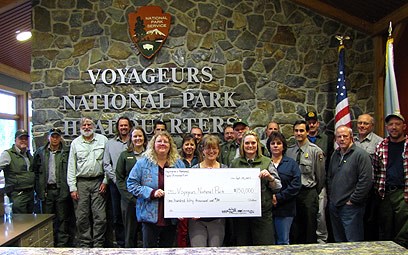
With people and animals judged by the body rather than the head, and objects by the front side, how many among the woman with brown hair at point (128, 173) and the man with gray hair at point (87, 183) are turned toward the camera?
2

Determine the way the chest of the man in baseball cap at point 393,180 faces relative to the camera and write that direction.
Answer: toward the camera

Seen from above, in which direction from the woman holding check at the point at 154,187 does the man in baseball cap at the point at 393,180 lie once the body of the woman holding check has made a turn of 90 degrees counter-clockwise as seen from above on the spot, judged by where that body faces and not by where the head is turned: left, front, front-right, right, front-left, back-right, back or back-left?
front

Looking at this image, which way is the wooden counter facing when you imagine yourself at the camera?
facing the viewer and to the right of the viewer

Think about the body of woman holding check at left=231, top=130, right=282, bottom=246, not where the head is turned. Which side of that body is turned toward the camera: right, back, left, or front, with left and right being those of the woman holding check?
front

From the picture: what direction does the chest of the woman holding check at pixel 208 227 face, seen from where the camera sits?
toward the camera

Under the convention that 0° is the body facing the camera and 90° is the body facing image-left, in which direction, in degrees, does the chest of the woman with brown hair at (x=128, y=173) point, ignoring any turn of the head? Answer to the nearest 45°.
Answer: approximately 0°

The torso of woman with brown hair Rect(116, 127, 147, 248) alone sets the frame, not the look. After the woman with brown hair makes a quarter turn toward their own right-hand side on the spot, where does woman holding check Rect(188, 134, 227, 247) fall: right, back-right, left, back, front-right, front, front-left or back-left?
back-left

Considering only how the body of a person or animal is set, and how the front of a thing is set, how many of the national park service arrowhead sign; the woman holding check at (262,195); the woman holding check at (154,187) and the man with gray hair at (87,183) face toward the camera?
4

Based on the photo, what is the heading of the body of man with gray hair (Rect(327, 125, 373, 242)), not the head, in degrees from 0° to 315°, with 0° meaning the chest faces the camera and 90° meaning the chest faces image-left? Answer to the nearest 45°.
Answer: approximately 45°

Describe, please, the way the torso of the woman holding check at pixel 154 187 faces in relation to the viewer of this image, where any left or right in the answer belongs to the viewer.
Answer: facing the viewer

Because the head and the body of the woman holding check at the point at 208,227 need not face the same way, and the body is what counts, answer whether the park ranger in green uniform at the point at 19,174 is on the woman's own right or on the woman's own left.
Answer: on the woman's own right

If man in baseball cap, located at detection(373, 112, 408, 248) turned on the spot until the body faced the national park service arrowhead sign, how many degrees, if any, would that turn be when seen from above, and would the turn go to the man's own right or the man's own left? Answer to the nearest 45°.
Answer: approximately 90° to the man's own right

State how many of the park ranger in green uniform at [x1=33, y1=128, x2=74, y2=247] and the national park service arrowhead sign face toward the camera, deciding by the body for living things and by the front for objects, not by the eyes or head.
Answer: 2

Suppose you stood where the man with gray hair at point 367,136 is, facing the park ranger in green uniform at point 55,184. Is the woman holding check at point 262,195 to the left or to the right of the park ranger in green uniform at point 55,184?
left
